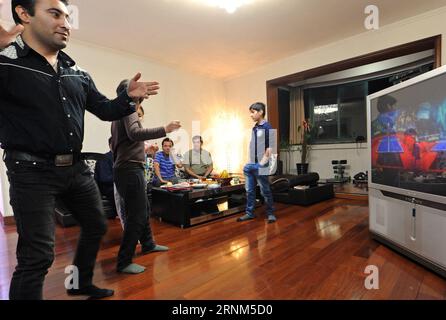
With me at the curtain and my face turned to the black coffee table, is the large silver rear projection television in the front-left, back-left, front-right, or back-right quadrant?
front-left

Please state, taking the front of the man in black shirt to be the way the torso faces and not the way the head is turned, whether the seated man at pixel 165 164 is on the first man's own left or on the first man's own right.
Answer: on the first man's own left

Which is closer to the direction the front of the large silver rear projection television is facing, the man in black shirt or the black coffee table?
the man in black shirt

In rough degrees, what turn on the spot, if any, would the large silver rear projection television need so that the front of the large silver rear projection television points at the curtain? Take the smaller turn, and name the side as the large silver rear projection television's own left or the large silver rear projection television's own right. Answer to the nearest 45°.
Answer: approximately 90° to the large silver rear projection television's own right

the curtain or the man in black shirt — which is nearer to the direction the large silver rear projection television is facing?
the man in black shirt

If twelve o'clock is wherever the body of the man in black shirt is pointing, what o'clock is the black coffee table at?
The black coffee table is roughly at 9 o'clock from the man in black shirt.

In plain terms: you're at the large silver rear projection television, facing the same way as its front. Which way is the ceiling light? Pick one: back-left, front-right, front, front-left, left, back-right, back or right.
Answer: front-right

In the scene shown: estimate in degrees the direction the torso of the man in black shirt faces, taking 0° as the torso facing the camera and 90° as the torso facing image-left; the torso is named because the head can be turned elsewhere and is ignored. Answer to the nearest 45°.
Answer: approximately 315°

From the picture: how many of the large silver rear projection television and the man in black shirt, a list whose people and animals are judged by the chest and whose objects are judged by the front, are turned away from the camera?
0

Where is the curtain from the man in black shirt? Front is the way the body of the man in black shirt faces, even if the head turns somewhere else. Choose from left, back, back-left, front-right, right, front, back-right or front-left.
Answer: left

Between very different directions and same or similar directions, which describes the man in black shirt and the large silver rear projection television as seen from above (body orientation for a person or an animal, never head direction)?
very different directions

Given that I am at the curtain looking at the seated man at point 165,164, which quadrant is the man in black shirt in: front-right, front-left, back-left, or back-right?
front-left

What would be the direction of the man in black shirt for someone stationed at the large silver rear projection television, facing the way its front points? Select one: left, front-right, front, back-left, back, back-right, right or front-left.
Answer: front

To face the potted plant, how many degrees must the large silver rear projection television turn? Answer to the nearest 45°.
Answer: approximately 90° to its right

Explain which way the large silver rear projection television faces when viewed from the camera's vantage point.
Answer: facing the viewer and to the left of the viewer

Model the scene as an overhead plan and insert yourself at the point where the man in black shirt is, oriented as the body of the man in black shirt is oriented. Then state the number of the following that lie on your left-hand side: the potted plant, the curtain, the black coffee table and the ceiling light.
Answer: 4

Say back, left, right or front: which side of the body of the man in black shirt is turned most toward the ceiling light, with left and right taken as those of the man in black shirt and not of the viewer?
left
